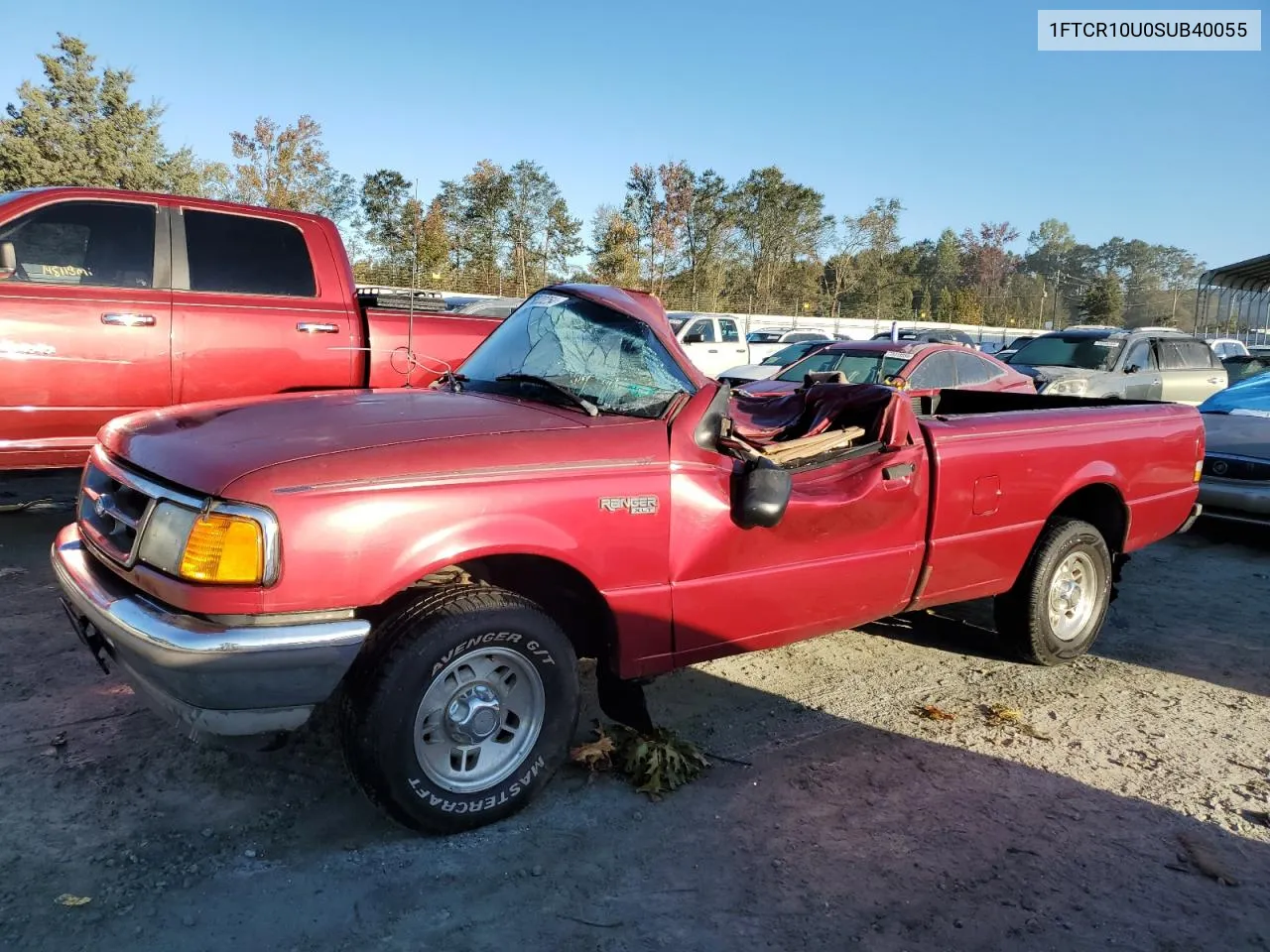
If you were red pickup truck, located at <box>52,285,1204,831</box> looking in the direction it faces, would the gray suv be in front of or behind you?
behind

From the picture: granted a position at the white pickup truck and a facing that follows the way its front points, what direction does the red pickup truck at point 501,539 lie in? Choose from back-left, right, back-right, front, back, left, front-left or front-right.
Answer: front-left

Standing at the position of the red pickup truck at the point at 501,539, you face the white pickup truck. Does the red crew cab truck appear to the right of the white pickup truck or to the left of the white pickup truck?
left

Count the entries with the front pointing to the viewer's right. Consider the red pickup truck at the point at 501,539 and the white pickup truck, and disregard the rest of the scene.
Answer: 0

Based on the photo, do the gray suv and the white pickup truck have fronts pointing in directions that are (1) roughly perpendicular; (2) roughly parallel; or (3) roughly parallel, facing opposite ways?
roughly parallel

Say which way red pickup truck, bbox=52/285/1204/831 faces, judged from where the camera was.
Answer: facing the viewer and to the left of the viewer

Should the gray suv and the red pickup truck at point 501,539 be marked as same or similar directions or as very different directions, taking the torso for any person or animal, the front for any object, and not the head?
same or similar directions

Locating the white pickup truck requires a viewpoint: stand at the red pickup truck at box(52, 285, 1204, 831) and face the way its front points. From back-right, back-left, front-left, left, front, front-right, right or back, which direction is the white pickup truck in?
back-right

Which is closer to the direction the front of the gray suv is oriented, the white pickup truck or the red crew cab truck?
the red crew cab truck

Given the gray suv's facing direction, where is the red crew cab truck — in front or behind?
in front

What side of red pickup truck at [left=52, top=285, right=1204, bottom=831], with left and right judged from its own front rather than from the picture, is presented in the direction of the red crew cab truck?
right

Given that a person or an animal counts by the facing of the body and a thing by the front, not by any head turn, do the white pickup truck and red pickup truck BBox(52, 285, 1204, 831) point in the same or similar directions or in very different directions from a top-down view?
same or similar directions

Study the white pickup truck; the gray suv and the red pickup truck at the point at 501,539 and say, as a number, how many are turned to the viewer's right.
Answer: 0
